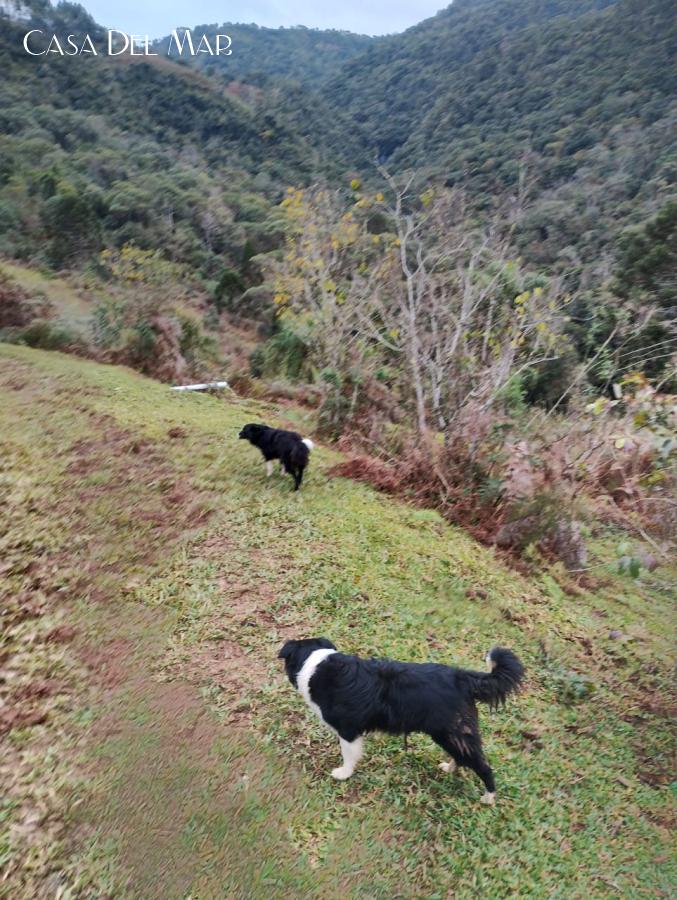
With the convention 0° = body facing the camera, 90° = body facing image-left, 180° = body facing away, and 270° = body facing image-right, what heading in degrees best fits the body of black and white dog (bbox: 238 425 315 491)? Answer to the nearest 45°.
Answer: approximately 135°

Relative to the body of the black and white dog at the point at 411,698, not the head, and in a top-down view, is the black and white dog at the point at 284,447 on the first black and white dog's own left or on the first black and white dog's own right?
on the first black and white dog's own right

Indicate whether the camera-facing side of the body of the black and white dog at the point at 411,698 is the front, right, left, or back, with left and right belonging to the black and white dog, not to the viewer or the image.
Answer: left

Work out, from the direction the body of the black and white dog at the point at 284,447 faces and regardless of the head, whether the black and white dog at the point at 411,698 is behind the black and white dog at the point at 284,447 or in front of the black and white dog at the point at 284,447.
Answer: behind

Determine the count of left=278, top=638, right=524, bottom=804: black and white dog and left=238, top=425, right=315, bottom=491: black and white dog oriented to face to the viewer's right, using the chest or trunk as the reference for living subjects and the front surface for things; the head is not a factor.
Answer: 0
